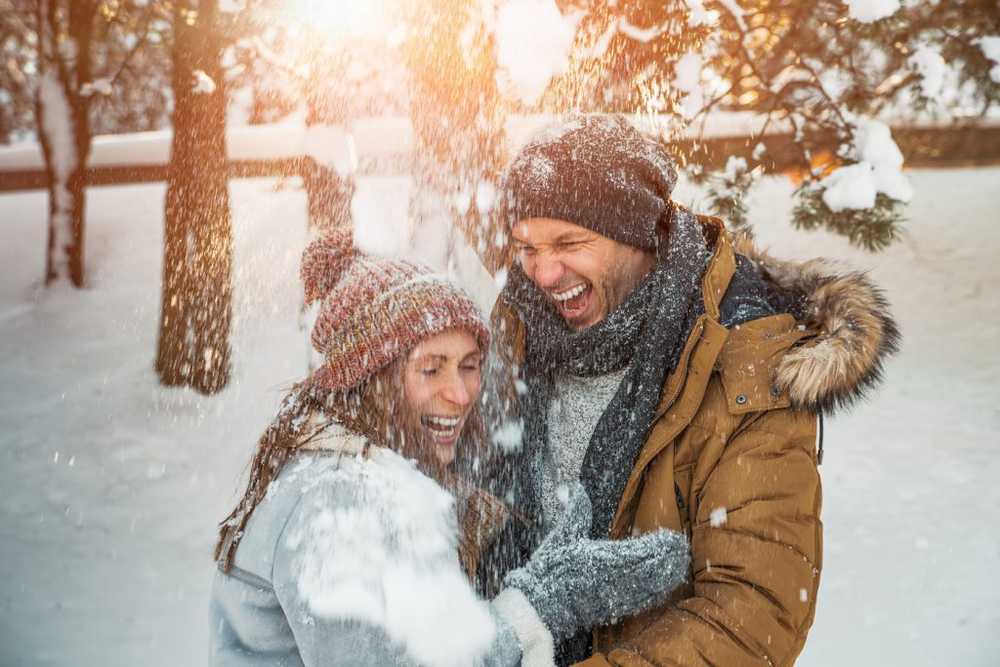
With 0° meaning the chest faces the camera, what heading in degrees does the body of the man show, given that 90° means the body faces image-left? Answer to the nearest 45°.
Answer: approximately 45°

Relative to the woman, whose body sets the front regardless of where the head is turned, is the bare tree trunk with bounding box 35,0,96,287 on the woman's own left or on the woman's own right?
on the woman's own left

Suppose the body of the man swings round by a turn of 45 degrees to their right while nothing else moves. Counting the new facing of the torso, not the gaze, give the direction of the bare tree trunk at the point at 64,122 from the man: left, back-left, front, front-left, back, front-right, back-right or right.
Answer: front-right

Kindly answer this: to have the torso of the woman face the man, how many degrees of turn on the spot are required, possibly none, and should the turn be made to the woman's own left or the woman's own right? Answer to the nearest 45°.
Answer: approximately 45° to the woman's own left

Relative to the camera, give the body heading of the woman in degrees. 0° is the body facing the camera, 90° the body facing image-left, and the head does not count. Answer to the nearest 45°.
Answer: approximately 270°
